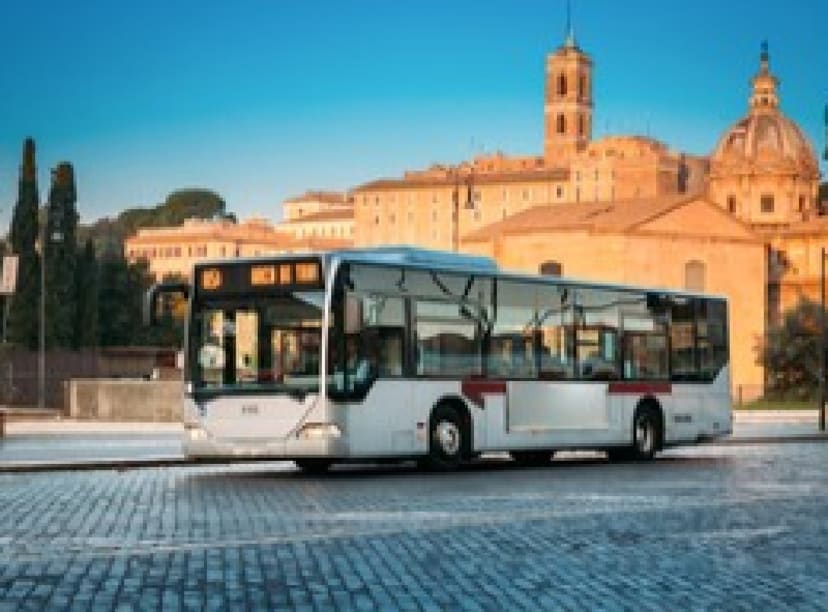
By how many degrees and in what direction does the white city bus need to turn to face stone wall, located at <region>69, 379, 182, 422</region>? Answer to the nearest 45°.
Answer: approximately 135° to its right
